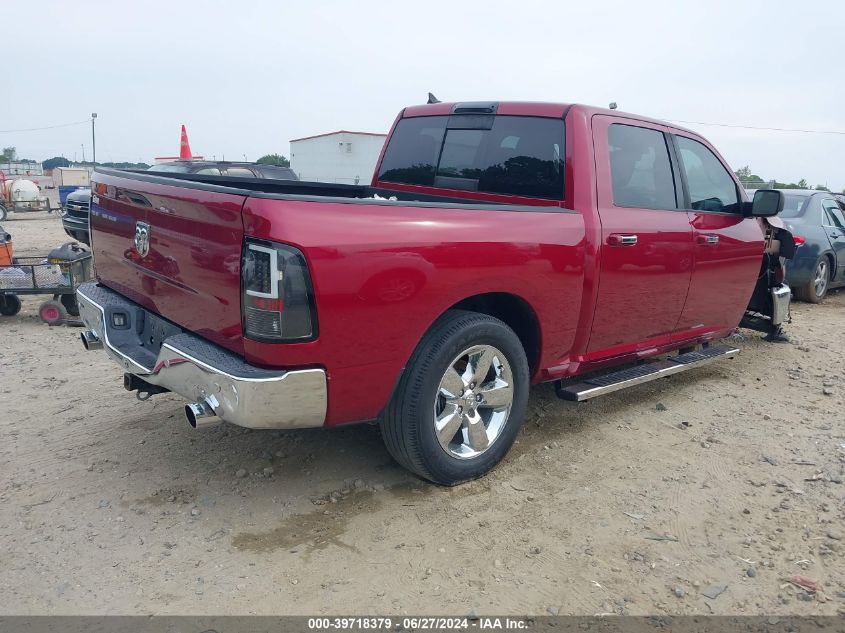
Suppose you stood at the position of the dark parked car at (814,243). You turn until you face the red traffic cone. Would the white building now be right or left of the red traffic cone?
right

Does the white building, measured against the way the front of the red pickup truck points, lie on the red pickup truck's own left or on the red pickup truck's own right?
on the red pickup truck's own left

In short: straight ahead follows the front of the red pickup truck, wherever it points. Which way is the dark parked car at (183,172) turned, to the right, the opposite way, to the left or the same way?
the opposite way

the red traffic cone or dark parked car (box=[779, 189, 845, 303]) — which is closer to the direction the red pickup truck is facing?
the dark parked car

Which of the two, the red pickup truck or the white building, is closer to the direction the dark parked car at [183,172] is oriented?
the red pickup truck

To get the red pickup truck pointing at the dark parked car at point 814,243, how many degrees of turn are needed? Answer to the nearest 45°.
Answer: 0° — it already faces it

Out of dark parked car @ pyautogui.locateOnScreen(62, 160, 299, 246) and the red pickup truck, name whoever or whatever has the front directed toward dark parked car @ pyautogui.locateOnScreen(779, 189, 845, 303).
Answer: the red pickup truck

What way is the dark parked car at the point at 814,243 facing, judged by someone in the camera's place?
facing away from the viewer and to the right of the viewer

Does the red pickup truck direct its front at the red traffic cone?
no

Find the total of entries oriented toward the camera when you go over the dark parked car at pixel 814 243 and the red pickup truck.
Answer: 0

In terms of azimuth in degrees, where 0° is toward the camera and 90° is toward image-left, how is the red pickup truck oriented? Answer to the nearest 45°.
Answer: approximately 225°

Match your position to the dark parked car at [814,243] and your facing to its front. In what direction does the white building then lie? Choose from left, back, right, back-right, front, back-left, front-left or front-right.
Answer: left

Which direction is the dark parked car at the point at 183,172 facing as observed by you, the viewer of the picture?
facing the viewer and to the left of the viewer

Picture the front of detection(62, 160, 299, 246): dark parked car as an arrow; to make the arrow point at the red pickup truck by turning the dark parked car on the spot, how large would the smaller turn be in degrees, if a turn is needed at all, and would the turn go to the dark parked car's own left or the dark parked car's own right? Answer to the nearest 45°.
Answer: approximately 45° to the dark parked car's own left

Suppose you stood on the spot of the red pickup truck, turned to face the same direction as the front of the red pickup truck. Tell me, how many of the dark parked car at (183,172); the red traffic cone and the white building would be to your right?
0

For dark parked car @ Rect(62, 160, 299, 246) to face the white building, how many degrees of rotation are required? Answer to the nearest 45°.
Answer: approximately 135° to its right

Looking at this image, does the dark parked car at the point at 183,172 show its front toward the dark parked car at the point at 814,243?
no

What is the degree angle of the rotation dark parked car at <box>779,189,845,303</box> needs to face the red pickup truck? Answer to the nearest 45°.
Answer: approximately 135° to its right
